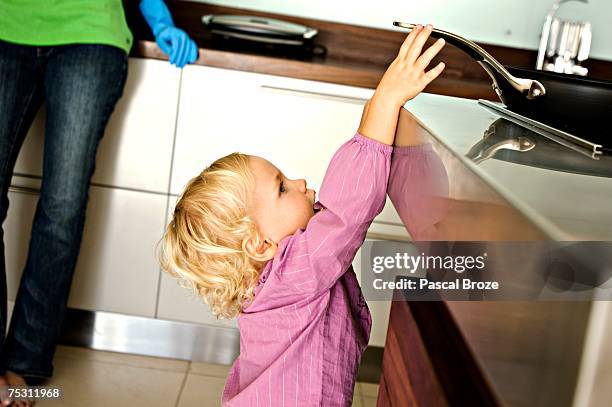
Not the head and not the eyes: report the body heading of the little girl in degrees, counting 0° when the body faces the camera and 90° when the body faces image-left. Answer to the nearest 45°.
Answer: approximately 270°

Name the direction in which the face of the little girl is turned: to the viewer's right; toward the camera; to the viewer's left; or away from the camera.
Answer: to the viewer's right
